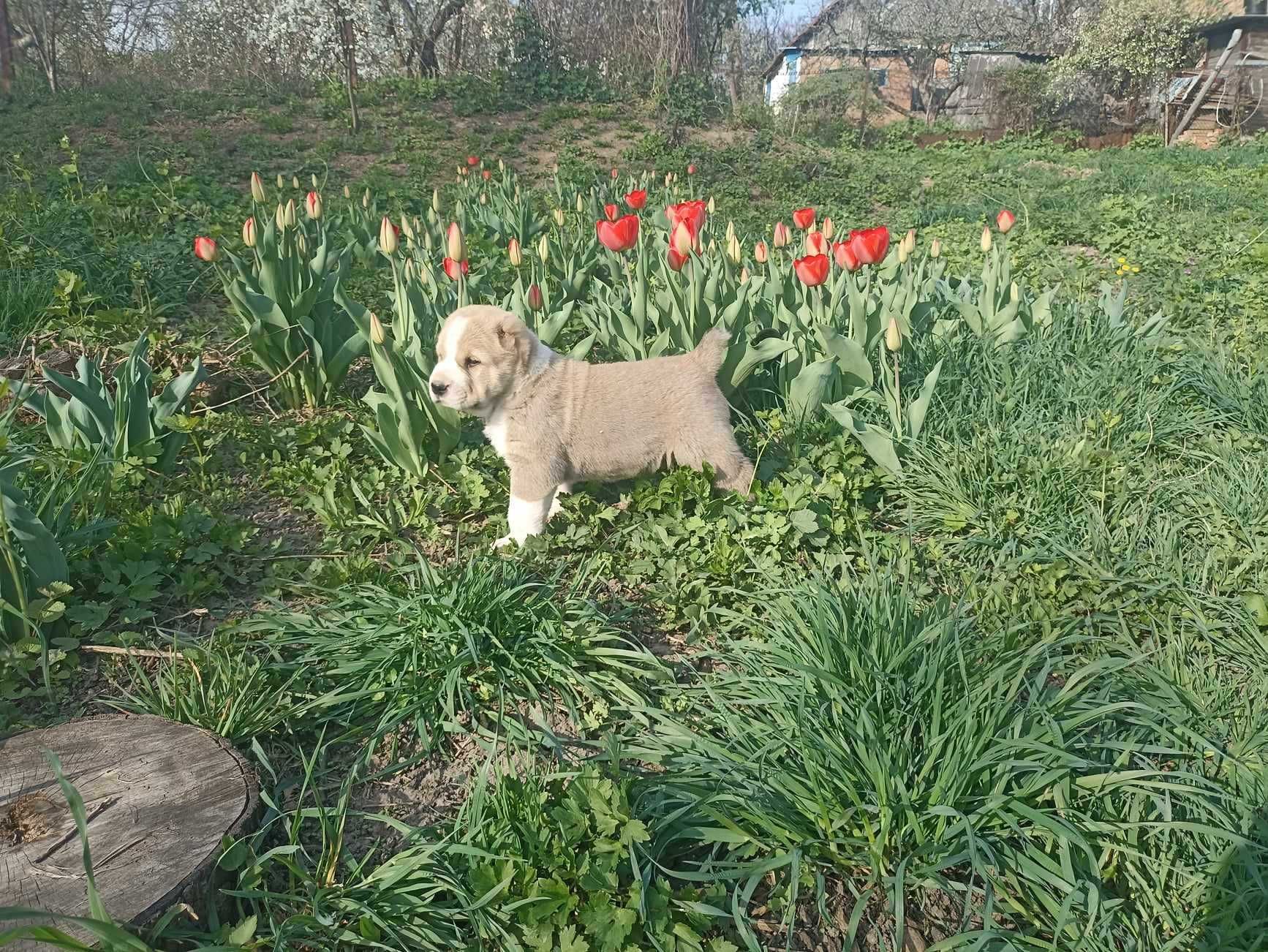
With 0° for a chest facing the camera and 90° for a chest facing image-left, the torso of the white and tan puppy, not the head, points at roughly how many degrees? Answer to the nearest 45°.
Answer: approximately 90°

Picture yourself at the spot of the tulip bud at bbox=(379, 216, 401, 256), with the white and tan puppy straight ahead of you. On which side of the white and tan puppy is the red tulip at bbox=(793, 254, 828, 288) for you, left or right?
left

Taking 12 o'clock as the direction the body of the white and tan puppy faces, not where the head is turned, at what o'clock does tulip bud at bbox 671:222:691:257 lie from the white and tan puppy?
The tulip bud is roughly at 4 o'clock from the white and tan puppy.

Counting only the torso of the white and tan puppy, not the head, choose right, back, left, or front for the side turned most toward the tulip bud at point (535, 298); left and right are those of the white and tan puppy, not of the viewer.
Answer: right

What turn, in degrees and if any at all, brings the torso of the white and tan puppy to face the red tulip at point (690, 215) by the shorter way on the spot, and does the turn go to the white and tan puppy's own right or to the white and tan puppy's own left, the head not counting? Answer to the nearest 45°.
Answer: approximately 135° to the white and tan puppy's own right

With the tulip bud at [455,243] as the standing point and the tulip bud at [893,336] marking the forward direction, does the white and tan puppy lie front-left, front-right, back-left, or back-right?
front-right

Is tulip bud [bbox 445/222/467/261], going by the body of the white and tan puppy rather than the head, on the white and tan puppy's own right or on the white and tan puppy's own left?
on the white and tan puppy's own right

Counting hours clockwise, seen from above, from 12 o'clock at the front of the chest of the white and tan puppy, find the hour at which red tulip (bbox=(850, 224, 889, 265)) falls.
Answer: The red tulip is roughly at 5 o'clock from the white and tan puppy.

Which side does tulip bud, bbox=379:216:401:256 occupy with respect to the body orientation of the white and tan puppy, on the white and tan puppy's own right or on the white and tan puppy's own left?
on the white and tan puppy's own right

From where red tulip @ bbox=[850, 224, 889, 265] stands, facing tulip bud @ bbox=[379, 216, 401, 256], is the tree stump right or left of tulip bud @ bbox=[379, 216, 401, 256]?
left

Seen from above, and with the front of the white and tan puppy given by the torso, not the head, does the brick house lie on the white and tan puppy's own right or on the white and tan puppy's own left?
on the white and tan puppy's own right

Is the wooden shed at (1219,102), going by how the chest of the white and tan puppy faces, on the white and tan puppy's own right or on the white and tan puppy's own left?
on the white and tan puppy's own right

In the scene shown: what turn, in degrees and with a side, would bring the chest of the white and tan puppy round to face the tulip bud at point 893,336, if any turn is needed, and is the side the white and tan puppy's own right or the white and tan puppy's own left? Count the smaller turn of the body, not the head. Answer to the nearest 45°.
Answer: approximately 180°

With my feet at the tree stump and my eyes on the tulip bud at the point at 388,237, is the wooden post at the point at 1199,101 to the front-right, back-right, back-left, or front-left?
front-right
